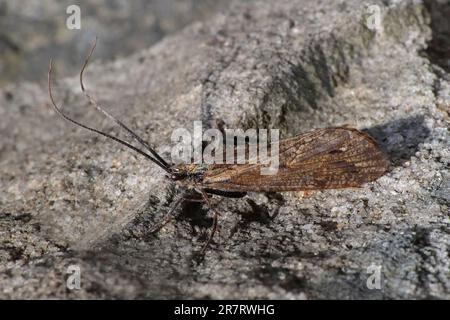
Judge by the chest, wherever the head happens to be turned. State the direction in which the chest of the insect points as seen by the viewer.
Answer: to the viewer's left
